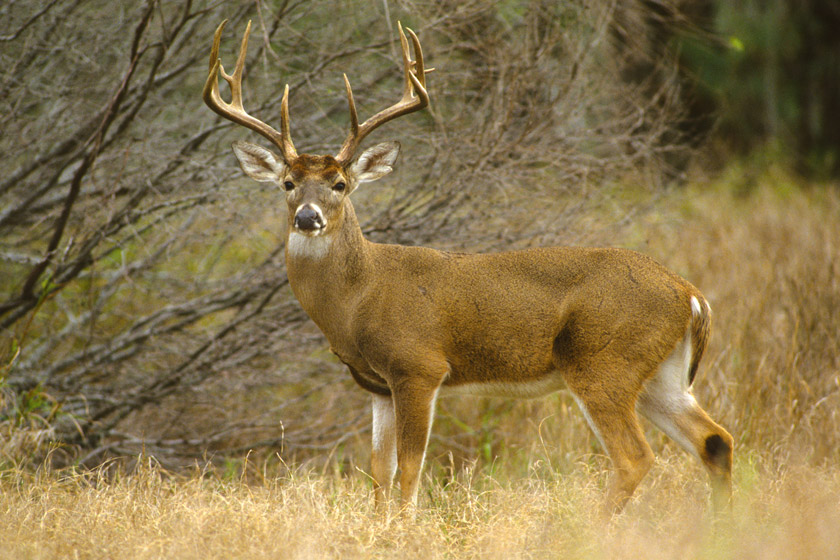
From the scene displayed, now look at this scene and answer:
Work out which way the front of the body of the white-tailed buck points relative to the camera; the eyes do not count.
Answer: to the viewer's left

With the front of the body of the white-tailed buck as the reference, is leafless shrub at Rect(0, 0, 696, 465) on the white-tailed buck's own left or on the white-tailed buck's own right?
on the white-tailed buck's own right
